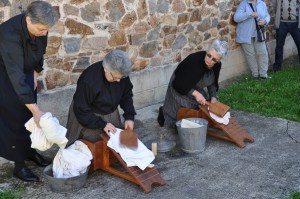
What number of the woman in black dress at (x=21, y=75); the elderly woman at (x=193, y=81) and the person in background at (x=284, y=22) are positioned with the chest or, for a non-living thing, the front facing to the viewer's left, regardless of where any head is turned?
0

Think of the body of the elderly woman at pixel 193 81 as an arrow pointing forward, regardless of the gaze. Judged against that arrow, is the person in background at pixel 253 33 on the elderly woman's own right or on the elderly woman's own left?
on the elderly woman's own left

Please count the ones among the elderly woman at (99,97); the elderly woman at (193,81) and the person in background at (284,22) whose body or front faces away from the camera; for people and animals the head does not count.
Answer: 0

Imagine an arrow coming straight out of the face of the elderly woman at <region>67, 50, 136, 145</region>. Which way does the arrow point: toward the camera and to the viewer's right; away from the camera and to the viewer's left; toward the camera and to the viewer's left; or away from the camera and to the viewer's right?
toward the camera and to the viewer's right

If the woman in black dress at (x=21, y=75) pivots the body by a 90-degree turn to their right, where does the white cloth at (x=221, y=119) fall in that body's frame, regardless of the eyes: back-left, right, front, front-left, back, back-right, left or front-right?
back-left

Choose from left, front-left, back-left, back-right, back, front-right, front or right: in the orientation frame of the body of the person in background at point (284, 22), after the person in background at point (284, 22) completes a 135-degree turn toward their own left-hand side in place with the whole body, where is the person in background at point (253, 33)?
back

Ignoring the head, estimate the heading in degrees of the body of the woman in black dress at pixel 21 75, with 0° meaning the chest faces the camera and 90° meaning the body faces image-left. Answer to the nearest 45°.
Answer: approximately 315°

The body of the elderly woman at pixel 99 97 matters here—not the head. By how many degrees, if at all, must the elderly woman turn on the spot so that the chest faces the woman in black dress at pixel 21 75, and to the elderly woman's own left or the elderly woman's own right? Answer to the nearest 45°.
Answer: approximately 135° to the elderly woman's own right

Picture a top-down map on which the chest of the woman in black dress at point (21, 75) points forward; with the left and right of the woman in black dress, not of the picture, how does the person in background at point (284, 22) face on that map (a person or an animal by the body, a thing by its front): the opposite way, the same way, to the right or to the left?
to the right

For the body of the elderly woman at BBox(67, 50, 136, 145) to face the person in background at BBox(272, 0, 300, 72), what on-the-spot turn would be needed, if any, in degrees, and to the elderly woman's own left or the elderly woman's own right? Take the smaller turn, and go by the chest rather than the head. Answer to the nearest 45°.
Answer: approximately 90° to the elderly woman's own left

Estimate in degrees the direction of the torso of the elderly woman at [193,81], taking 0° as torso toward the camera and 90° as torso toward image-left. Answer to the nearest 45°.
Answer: approximately 315°

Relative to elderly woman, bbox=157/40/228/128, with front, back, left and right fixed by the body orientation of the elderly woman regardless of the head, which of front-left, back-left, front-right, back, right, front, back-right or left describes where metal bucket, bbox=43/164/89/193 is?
right

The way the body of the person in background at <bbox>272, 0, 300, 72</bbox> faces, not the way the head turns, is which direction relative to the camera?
toward the camera

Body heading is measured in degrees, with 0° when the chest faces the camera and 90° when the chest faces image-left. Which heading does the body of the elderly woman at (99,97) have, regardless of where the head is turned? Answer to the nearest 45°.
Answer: approximately 315°

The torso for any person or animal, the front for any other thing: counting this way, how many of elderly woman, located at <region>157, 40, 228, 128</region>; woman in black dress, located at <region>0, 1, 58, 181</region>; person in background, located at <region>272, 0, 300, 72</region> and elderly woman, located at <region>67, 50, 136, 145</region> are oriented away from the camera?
0
